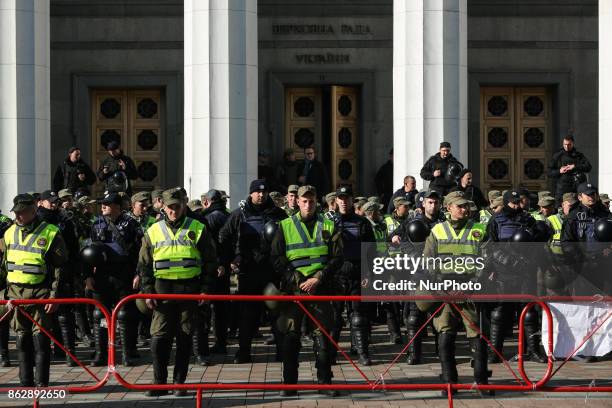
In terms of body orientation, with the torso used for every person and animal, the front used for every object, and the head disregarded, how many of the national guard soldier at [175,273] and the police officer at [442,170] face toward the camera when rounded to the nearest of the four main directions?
2

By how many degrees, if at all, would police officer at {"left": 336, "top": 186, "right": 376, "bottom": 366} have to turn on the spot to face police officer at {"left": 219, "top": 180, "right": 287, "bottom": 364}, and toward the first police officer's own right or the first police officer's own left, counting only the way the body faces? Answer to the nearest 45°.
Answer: approximately 90° to the first police officer's own right

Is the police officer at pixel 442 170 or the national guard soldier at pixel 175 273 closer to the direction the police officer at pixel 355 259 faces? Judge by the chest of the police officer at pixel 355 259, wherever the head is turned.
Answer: the national guard soldier

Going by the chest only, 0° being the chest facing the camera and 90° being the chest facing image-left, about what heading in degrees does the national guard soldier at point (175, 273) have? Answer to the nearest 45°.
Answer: approximately 0°

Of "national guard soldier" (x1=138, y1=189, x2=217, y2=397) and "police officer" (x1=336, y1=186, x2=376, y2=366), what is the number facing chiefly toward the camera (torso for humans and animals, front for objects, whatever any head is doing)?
2

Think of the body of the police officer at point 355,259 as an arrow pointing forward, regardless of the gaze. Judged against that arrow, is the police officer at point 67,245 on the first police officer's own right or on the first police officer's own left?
on the first police officer's own right

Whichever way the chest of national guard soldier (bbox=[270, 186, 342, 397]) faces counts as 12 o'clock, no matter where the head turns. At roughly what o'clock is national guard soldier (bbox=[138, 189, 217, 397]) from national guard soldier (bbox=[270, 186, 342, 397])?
national guard soldier (bbox=[138, 189, 217, 397]) is roughly at 3 o'clock from national guard soldier (bbox=[270, 186, 342, 397]).

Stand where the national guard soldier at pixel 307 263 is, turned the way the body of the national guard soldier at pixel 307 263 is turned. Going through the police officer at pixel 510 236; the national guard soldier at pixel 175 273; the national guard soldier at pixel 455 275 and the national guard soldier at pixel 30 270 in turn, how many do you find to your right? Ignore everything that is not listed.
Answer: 2
